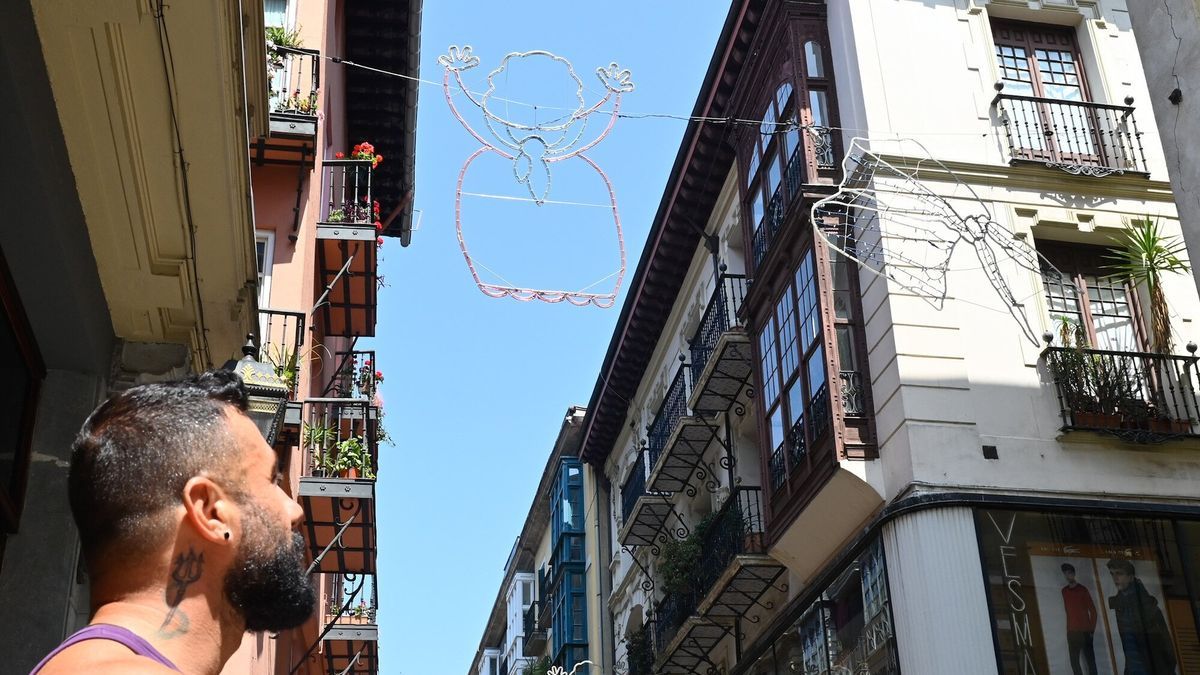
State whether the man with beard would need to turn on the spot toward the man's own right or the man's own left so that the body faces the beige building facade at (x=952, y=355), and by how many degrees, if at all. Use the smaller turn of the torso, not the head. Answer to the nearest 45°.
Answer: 0° — they already face it

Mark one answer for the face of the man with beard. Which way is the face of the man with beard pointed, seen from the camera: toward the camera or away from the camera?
away from the camera

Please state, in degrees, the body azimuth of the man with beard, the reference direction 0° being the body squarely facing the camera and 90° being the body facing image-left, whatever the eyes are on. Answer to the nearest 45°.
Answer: approximately 225°

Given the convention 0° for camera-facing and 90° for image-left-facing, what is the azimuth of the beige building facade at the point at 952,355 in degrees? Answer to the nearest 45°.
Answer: approximately 45°

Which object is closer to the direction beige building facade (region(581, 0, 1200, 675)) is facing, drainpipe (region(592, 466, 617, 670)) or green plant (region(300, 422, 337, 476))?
the green plant
